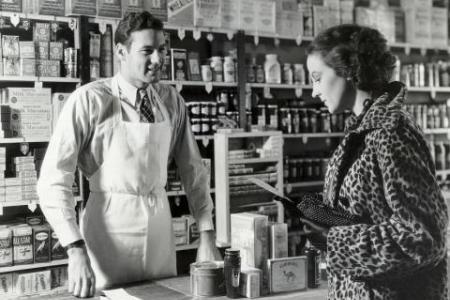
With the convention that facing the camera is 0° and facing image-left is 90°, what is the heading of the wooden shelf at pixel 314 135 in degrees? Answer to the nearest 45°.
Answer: approximately 0°

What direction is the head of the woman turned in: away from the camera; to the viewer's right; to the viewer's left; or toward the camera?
to the viewer's left

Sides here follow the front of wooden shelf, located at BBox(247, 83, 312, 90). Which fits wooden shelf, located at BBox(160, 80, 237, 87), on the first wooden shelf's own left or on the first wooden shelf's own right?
on the first wooden shelf's own right

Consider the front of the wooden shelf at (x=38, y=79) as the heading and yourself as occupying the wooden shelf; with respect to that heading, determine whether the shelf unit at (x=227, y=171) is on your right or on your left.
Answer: on your left

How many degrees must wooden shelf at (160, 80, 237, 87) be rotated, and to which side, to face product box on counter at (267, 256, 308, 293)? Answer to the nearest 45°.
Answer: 0° — it already faces it

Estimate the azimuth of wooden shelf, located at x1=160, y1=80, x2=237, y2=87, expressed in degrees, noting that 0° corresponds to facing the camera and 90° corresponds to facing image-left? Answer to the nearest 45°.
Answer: approximately 0°

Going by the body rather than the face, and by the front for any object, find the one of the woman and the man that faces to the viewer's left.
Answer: the woman

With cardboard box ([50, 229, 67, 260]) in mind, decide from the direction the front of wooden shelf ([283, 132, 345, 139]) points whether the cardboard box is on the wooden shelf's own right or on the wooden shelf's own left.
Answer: on the wooden shelf's own right

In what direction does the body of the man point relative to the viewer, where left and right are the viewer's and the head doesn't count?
facing the viewer and to the right of the viewer

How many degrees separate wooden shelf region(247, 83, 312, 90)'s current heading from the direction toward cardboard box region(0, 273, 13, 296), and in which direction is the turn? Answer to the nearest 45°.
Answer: approximately 45° to its right

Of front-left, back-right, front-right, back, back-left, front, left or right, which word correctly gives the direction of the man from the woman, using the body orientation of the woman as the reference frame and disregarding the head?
front-right
